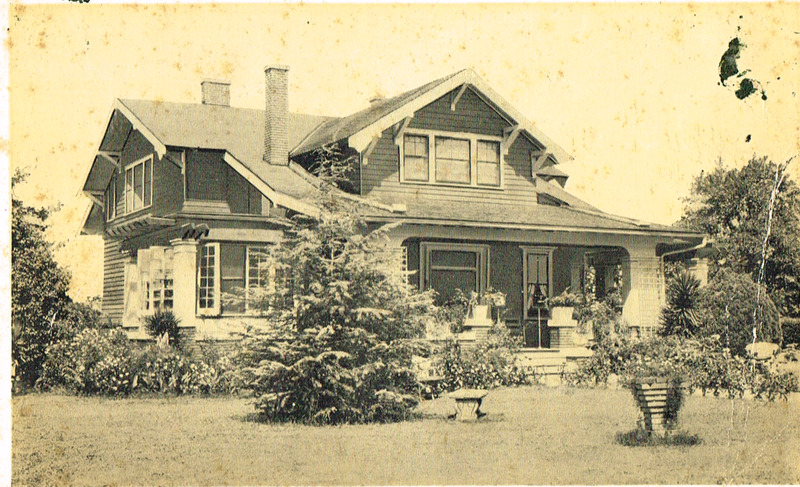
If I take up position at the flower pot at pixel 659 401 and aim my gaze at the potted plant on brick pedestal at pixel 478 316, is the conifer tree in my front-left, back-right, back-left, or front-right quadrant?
front-left

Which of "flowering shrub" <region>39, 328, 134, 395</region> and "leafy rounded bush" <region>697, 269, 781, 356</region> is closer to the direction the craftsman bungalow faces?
the leafy rounded bush

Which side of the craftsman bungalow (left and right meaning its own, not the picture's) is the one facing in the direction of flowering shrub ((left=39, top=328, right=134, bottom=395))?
right

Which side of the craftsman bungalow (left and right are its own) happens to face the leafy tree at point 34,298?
right

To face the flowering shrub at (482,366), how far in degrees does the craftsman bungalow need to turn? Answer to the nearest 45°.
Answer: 0° — it already faces it

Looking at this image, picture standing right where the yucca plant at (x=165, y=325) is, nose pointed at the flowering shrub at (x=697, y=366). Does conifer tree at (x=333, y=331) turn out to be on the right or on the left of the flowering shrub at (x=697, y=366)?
right

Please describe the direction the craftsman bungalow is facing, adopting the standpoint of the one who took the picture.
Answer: facing the viewer and to the right of the viewer

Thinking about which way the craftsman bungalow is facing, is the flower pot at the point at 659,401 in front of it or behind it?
in front

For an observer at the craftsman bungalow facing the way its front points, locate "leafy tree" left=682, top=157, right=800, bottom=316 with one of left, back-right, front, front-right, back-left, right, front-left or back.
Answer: left
